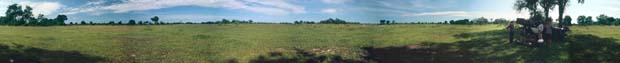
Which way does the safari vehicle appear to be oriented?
to the viewer's right

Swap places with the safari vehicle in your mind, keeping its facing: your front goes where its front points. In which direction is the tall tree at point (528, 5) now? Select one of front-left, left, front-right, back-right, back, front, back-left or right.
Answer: left

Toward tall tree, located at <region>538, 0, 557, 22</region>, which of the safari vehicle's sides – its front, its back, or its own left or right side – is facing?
left

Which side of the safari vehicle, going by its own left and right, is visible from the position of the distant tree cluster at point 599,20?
left

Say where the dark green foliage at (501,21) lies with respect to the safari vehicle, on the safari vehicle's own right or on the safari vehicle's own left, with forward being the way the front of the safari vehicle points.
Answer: on the safari vehicle's own left
